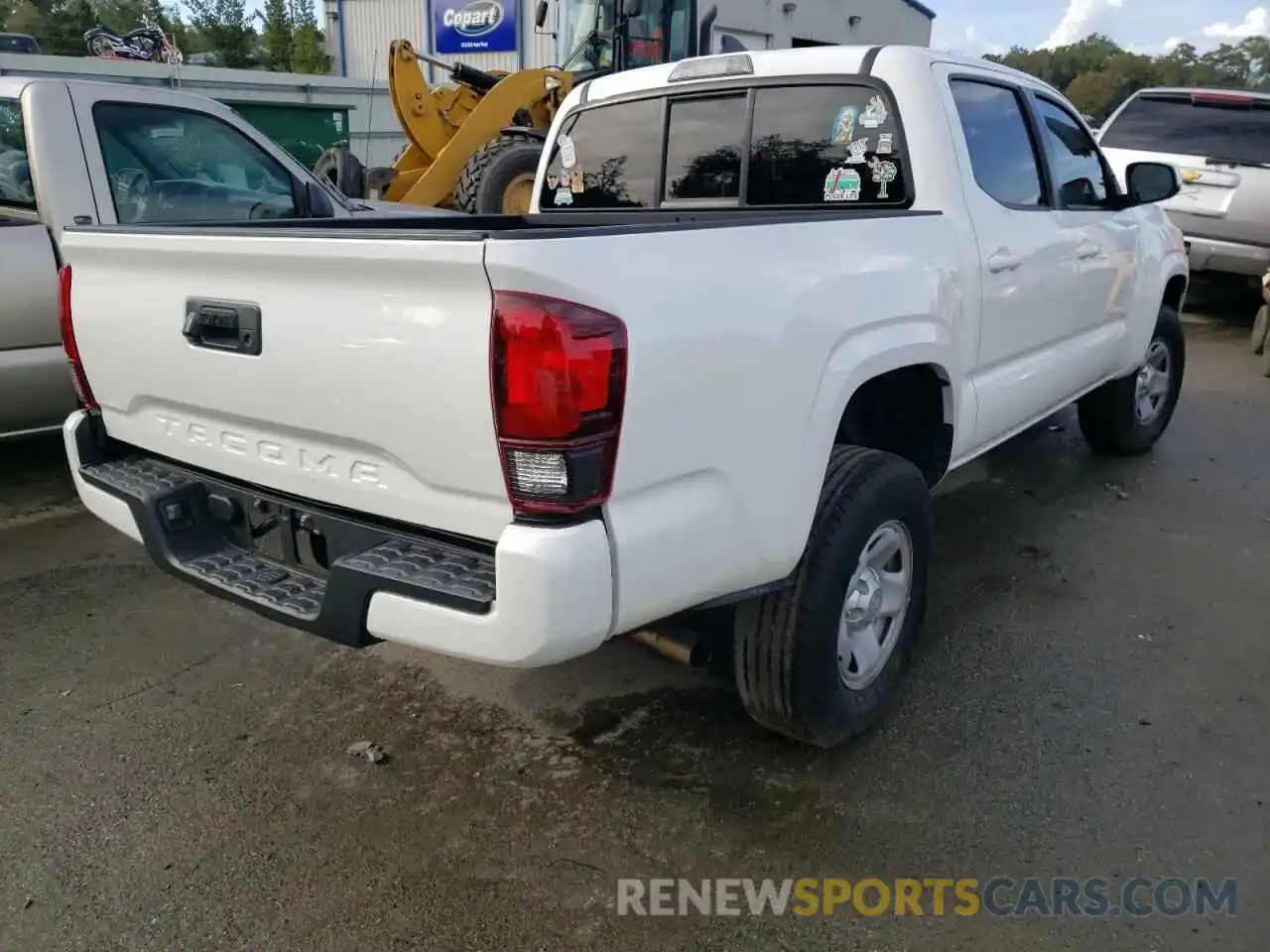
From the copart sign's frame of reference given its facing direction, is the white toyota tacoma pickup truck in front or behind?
in front

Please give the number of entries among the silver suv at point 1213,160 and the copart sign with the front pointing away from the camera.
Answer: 1

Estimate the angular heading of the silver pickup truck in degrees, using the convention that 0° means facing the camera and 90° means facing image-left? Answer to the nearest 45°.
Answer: approximately 225°

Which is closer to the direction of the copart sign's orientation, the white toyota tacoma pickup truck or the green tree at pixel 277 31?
the white toyota tacoma pickup truck

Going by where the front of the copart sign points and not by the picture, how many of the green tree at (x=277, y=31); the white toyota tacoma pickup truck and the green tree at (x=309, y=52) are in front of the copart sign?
1

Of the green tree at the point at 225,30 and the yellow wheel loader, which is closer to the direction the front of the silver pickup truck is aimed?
the yellow wheel loader

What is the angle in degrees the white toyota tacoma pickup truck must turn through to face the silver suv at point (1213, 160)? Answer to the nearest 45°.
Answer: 0° — it already faces it

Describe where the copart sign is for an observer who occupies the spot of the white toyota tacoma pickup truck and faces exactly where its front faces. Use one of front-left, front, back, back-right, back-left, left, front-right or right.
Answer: front-left

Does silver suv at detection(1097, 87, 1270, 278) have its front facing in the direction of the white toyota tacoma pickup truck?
no

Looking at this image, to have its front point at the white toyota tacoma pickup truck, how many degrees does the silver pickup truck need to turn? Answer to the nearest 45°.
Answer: approximately 90° to its right

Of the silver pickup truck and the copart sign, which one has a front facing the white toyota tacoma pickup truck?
the copart sign

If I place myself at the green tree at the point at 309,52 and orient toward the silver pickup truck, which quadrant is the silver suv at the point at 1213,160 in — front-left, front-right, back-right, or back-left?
front-left

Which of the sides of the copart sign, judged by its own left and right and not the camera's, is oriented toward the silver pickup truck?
front

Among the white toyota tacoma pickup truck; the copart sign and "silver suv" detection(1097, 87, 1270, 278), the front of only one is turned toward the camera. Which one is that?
the copart sign

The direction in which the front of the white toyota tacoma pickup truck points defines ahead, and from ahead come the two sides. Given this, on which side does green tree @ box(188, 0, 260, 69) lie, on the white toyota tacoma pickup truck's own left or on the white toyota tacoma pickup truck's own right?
on the white toyota tacoma pickup truck's own left

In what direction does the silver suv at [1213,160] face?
away from the camera

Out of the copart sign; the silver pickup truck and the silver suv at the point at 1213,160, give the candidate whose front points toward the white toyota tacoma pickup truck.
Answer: the copart sign

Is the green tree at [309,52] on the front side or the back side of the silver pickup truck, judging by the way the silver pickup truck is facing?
on the front side

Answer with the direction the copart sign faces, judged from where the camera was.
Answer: facing the viewer
